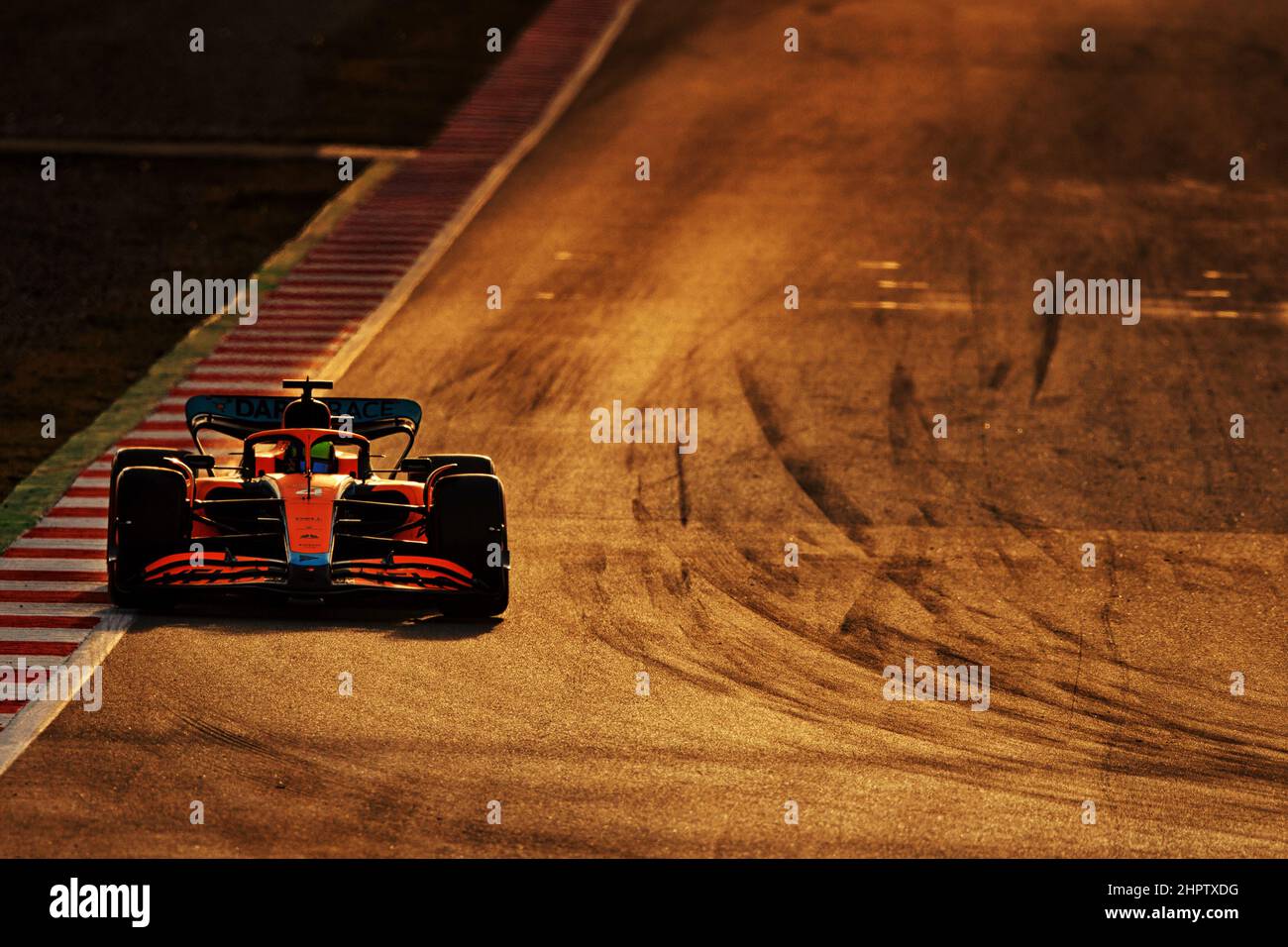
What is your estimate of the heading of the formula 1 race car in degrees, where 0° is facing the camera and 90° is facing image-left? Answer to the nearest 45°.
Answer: approximately 0°
